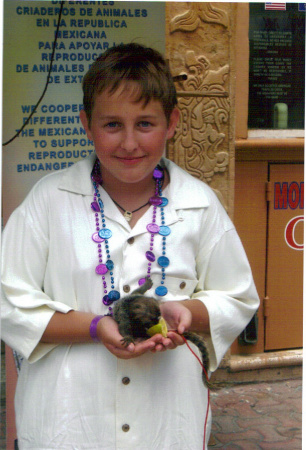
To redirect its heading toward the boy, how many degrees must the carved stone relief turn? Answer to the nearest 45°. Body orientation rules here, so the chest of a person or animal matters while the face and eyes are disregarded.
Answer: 0° — it already faces them

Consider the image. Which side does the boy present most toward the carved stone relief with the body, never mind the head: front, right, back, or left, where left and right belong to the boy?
back

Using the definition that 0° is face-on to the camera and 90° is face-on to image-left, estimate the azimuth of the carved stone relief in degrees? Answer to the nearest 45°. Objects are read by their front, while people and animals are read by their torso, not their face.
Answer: approximately 0°

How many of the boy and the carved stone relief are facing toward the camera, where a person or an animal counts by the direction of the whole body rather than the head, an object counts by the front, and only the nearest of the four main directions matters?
2
